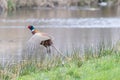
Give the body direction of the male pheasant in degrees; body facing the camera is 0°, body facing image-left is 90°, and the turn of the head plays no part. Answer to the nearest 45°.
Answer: approximately 90°
